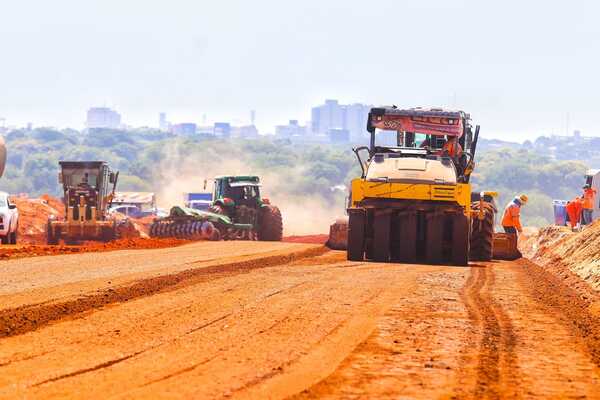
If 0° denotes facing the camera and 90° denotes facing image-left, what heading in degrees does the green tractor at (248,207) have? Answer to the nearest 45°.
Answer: approximately 225°

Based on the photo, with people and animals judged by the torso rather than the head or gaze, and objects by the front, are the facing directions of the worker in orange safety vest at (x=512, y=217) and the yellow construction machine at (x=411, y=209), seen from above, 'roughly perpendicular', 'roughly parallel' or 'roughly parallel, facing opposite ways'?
roughly perpendicular

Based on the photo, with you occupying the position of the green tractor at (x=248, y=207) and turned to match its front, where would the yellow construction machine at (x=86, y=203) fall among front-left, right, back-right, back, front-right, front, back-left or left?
back-left

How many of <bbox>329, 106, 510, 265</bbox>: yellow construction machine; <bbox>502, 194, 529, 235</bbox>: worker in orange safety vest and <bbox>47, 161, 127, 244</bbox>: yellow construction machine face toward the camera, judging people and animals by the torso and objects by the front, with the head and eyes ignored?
2

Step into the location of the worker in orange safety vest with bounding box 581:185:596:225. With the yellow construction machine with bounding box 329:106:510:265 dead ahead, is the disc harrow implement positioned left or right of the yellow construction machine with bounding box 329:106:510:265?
right

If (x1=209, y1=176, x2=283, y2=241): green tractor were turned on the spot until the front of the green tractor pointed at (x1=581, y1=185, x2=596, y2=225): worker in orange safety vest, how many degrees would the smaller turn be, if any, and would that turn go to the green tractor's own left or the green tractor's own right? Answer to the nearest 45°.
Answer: approximately 45° to the green tractor's own right

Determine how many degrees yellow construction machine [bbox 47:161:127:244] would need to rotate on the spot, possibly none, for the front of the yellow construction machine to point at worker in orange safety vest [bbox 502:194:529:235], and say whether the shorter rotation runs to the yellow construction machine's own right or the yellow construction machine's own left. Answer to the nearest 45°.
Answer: approximately 45° to the yellow construction machine's own left

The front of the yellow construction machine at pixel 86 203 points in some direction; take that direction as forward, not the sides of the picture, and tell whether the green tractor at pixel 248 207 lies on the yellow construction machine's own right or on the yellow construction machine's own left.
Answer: on the yellow construction machine's own left

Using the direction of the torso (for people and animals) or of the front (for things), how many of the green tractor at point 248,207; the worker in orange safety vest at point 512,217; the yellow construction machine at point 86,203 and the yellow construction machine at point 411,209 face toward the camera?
2
